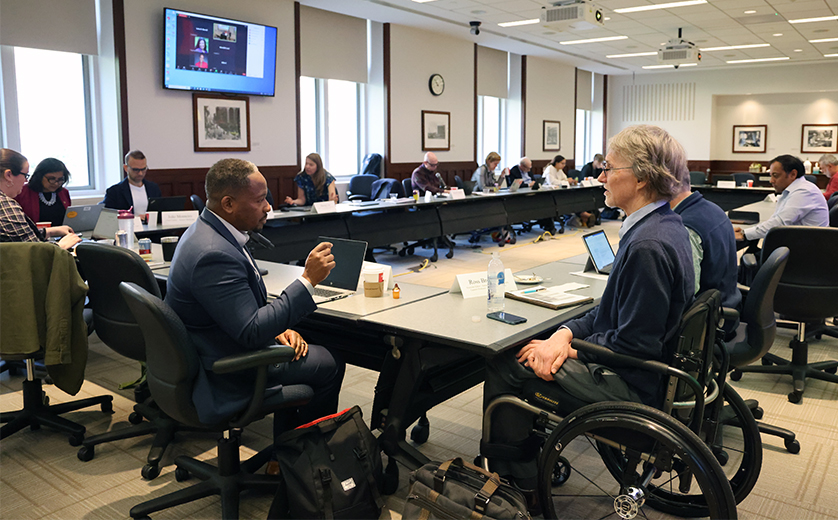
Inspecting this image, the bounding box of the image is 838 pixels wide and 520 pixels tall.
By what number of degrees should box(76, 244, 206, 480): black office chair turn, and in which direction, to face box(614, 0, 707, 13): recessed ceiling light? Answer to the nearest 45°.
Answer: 0° — it already faces it

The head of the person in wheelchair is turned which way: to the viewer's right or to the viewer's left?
to the viewer's left

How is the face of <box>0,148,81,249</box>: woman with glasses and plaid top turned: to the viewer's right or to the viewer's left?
to the viewer's right

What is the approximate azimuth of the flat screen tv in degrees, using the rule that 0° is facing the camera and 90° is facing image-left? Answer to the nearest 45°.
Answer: approximately 315°

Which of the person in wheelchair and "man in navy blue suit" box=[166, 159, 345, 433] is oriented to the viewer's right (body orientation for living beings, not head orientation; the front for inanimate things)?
the man in navy blue suit

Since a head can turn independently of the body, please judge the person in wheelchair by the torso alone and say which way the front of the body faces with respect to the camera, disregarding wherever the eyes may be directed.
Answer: to the viewer's left

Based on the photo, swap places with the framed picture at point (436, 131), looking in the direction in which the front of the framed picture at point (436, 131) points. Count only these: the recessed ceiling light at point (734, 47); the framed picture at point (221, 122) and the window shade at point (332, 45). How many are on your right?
2

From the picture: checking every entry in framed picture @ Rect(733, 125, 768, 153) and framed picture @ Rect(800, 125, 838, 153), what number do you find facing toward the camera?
2

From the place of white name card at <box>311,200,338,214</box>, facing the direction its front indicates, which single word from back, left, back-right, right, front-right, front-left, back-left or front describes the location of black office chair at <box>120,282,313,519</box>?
front-right

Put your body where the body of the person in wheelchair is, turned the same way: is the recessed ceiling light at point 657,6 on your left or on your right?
on your right

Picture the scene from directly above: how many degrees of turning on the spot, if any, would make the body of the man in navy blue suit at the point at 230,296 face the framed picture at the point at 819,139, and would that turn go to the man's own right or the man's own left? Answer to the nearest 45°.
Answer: approximately 45° to the man's own left

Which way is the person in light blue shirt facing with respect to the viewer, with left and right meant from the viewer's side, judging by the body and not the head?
facing to the left of the viewer

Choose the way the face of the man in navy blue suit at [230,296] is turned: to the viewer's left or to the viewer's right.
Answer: to the viewer's right
